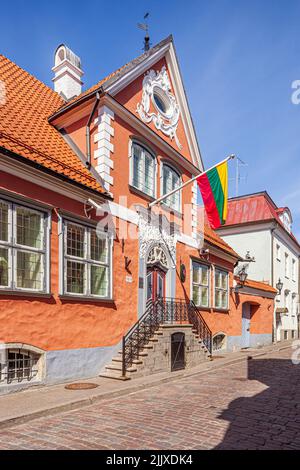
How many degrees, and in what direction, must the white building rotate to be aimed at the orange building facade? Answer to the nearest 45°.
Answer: approximately 45° to its right

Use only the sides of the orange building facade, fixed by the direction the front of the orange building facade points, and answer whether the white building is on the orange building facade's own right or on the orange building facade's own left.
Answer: on the orange building facade's own left

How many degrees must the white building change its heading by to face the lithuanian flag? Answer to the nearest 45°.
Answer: approximately 45° to its right

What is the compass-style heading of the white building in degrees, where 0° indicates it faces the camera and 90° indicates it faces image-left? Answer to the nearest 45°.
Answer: approximately 315°

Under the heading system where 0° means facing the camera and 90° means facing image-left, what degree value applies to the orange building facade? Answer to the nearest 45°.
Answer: approximately 315°
